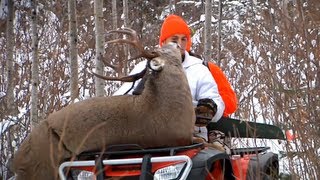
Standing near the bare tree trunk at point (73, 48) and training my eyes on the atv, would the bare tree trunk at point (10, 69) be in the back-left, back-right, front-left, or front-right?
back-right

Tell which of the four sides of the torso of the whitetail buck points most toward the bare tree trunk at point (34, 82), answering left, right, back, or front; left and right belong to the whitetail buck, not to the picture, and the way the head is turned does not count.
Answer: left

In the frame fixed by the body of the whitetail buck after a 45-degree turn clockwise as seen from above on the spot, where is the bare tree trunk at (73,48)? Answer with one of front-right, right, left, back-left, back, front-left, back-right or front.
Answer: back-left

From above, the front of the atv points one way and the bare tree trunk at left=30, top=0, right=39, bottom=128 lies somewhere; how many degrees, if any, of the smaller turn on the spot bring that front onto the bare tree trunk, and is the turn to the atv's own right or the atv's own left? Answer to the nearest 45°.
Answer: approximately 90° to the atv's own right

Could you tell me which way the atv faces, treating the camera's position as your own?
facing the viewer and to the left of the viewer

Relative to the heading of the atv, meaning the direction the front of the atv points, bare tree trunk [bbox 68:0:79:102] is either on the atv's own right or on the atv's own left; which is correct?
on the atv's own right

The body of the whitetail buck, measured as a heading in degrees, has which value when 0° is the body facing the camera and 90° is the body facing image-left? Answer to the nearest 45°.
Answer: approximately 270°

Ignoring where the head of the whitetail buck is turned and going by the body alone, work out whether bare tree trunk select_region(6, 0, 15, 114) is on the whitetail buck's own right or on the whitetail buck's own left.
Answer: on the whitetail buck's own left

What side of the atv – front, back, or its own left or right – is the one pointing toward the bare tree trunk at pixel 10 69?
right
